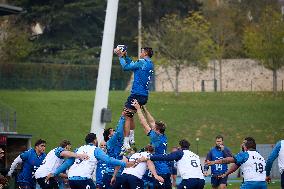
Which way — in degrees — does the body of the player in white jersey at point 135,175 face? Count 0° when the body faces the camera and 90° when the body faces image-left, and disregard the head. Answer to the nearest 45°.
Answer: approximately 225°

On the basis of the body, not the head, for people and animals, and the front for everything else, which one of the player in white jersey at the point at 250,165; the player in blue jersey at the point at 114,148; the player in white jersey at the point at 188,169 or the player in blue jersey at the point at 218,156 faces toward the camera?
the player in blue jersey at the point at 218,156

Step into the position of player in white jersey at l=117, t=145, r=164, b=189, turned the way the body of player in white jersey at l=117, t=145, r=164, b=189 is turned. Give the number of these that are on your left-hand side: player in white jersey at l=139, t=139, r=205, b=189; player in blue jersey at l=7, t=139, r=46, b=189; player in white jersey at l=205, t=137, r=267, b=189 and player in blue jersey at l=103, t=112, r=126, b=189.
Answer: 2

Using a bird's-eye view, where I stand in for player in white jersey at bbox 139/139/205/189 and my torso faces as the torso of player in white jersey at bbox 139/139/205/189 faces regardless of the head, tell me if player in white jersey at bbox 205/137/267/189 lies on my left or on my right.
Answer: on my right

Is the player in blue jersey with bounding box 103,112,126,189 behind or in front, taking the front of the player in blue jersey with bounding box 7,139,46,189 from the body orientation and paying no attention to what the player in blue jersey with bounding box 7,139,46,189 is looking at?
in front

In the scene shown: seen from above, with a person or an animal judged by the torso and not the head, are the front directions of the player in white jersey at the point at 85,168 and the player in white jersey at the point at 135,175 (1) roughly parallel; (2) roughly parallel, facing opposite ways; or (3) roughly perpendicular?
roughly parallel

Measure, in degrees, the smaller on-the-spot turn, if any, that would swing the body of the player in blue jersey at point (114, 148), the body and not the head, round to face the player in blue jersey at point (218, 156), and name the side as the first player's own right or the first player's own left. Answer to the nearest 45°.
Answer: approximately 45° to the first player's own left

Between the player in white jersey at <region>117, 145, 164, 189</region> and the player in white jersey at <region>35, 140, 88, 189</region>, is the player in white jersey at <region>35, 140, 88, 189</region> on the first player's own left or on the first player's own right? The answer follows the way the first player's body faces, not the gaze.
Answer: on the first player's own left

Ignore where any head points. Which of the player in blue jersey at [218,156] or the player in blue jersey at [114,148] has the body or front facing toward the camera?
the player in blue jersey at [218,156]

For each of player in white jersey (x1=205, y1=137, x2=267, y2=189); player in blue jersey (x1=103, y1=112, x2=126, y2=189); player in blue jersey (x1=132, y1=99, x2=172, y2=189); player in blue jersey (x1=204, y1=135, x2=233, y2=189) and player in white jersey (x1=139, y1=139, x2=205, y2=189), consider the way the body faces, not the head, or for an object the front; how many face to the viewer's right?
1

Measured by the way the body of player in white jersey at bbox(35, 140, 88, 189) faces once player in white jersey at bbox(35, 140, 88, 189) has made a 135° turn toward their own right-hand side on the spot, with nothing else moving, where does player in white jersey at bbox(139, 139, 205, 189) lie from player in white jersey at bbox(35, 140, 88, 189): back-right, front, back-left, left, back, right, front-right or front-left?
left

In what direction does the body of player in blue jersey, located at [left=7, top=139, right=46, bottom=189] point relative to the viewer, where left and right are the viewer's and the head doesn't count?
facing the viewer and to the right of the viewer

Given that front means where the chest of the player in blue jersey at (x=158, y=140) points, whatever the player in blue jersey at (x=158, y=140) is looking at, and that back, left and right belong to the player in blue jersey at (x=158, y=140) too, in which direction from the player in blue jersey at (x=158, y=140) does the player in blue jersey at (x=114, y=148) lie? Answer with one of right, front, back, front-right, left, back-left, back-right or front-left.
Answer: front-left

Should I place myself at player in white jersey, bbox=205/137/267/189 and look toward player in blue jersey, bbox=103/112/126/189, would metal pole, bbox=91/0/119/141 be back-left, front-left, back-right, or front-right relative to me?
front-right
